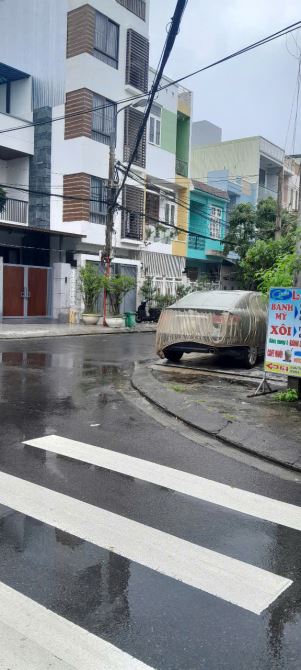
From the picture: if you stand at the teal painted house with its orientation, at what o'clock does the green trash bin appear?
The green trash bin is roughly at 2 o'clock from the teal painted house.

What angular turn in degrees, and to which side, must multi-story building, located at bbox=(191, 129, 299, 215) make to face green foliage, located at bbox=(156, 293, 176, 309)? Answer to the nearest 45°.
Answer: approximately 45° to its right

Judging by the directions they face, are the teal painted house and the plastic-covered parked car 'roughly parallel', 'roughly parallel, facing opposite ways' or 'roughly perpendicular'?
roughly perpendicular

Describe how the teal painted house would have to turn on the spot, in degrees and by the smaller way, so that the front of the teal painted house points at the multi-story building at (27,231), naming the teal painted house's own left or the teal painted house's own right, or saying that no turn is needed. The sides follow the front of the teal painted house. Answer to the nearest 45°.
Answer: approximately 90° to the teal painted house's own right

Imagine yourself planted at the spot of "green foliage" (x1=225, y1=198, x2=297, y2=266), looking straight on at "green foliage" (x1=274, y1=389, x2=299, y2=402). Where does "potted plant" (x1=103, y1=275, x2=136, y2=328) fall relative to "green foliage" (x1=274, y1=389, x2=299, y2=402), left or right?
right

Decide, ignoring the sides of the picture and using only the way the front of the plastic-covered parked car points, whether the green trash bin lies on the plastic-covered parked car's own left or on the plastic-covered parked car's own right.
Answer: on the plastic-covered parked car's own left

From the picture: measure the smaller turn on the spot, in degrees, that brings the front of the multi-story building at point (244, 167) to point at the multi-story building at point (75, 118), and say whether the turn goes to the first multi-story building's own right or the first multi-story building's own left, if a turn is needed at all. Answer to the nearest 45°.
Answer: approximately 90° to the first multi-story building's own right
